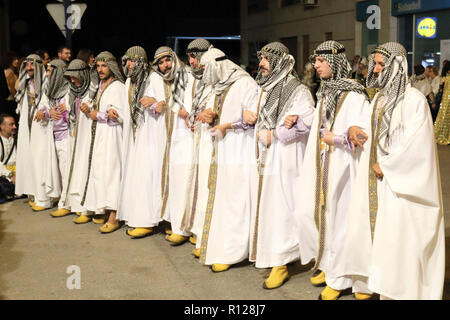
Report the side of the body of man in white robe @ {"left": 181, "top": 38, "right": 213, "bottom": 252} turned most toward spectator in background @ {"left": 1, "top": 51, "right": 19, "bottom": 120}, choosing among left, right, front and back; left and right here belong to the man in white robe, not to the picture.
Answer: right

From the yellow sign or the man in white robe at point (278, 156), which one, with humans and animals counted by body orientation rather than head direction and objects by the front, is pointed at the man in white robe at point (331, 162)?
the yellow sign

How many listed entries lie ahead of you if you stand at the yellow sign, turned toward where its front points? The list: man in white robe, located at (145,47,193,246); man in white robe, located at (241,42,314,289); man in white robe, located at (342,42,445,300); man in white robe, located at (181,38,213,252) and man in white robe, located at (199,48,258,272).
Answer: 5

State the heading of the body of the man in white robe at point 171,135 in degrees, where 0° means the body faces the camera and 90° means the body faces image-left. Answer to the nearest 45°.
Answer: approximately 45°

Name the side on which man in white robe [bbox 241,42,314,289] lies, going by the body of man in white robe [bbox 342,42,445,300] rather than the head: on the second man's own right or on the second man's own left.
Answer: on the second man's own right

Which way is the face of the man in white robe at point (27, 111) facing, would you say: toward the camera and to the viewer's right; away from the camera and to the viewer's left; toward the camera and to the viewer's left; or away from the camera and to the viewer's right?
toward the camera and to the viewer's left

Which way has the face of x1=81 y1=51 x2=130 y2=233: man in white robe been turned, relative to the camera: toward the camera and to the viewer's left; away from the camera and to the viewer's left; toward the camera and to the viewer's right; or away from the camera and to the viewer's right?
toward the camera and to the viewer's left

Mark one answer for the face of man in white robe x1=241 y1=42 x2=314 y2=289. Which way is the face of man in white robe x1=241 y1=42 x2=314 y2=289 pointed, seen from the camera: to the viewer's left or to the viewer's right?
to the viewer's left

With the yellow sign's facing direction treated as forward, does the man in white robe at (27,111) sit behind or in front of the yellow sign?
in front

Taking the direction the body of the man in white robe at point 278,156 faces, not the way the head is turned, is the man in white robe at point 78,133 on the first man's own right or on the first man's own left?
on the first man's own right

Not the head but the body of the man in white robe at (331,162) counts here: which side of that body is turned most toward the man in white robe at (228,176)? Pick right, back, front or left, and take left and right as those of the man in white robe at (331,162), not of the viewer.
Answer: right

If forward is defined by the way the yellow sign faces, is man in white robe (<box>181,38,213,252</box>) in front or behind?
in front

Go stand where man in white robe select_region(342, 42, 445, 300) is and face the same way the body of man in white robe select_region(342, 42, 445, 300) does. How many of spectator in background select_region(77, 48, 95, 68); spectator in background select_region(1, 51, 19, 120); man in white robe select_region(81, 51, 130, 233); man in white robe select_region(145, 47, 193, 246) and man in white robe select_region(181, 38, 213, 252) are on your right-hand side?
5
